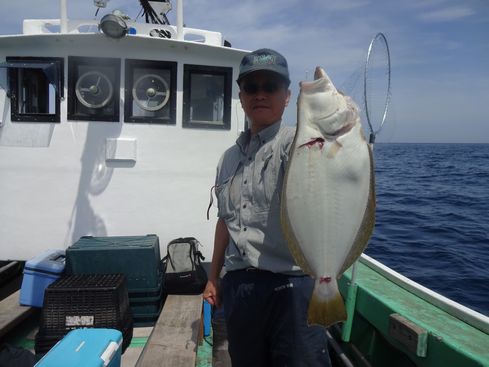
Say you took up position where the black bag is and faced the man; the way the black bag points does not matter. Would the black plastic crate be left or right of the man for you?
right

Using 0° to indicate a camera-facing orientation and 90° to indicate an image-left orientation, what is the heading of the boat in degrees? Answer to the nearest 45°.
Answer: approximately 0°
